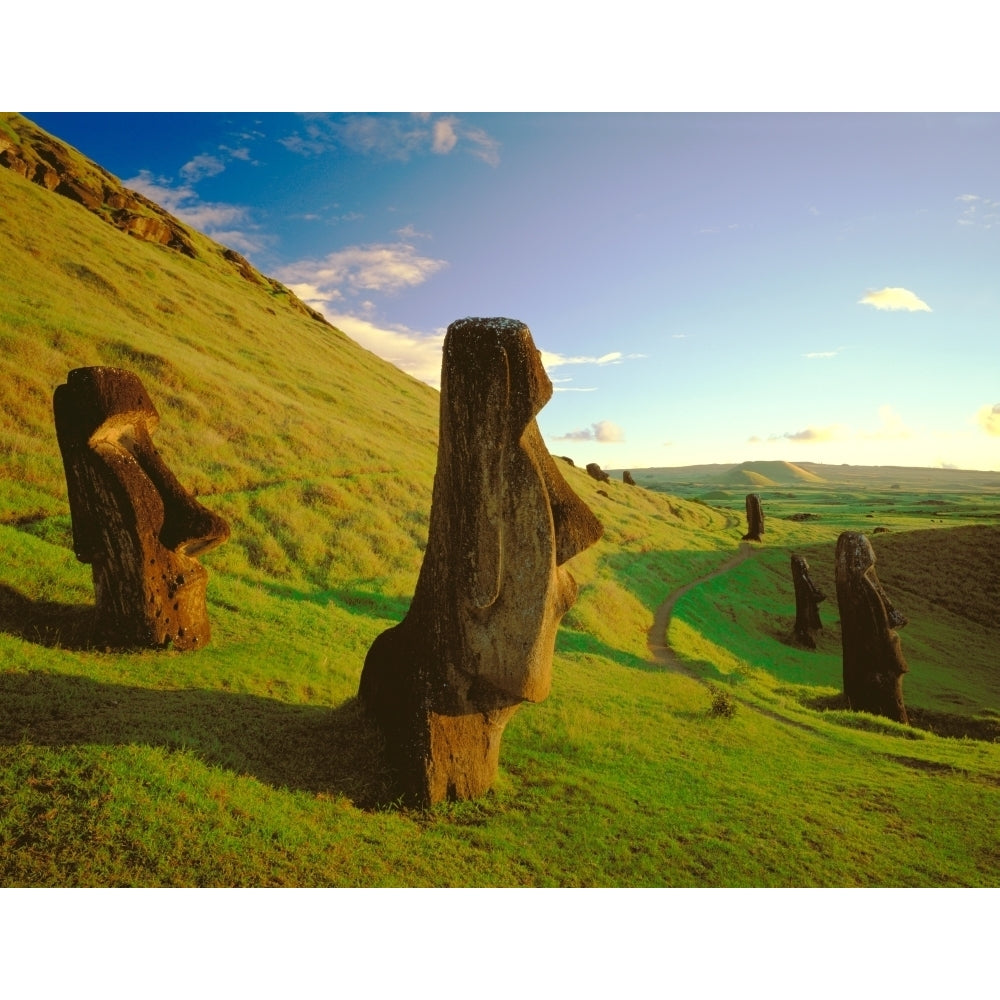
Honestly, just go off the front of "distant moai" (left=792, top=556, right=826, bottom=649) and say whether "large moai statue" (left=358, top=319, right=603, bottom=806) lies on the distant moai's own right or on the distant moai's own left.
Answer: on the distant moai's own right

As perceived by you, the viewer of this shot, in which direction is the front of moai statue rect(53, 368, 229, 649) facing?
facing to the right of the viewer

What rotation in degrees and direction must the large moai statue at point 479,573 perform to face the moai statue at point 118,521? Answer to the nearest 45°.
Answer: approximately 135° to its left

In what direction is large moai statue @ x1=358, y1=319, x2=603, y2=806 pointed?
to the viewer's right

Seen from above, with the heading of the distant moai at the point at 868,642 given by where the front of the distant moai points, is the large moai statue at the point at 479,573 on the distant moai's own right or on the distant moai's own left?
on the distant moai's own right

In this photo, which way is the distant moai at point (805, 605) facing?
to the viewer's right

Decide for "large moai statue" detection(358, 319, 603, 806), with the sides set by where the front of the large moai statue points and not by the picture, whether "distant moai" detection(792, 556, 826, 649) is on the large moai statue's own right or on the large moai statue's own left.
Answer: on the large moai statue's own left

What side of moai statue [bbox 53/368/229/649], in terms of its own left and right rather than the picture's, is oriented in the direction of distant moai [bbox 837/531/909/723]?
front

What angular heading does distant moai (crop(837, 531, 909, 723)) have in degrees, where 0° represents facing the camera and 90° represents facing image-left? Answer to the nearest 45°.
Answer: approximately 270°

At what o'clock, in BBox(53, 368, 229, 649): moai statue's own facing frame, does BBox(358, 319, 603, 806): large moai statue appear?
The large moai statue is roughly at 2 o'clock from the moai statue.
